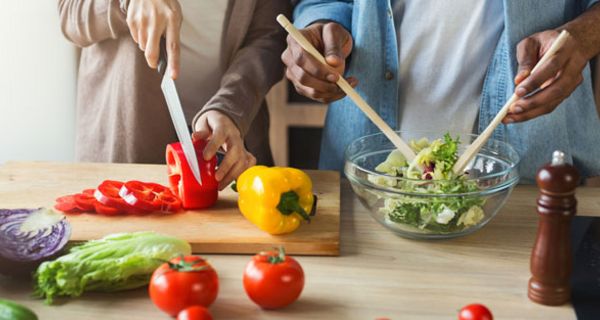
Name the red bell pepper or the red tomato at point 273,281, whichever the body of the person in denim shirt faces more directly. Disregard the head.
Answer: the red tomato

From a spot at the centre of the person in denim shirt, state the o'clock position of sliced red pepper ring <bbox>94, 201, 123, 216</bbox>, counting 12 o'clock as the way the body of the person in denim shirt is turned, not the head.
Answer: The sliced red pepper ring is roughly at 2 o'clock from the person in denim shirt.

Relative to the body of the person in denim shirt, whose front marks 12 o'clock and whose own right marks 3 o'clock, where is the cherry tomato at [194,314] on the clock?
The cherry tomato is roughly at 1 o'clock from the person in denim shirt.

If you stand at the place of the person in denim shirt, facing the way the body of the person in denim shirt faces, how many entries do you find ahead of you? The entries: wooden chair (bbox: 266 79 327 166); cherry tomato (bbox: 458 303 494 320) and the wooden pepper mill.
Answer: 2

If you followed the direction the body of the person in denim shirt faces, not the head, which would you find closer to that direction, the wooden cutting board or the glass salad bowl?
the glass salad bowl

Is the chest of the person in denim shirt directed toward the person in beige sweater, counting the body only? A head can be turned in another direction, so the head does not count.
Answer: no

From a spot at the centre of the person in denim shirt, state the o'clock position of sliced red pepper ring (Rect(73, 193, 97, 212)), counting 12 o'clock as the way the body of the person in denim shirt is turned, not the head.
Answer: The sliced red pepper ring is roughly at 2 o'clock from the person in denim shirt.

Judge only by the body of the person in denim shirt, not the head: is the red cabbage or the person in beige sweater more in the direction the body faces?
the red cabbage

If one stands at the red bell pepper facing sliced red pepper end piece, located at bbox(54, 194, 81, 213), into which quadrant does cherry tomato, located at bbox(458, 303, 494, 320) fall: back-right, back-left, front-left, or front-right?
back-left

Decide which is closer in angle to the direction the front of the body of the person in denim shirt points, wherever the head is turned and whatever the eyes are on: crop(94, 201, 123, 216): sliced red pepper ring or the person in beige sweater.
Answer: the sliced red pepper ring

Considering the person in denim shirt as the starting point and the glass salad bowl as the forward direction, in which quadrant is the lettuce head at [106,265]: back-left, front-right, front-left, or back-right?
front-right

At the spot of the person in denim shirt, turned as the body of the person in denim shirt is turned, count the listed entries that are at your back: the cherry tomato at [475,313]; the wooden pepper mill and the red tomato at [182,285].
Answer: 0

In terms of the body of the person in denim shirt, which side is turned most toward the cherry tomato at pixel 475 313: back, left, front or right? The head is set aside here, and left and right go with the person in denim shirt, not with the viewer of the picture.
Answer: front

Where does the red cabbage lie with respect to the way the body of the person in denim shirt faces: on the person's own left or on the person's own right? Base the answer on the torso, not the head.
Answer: on the person's own right

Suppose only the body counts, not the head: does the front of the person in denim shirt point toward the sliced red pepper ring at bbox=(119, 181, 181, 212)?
no

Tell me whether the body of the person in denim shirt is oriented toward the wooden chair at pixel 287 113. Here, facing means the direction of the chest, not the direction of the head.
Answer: no

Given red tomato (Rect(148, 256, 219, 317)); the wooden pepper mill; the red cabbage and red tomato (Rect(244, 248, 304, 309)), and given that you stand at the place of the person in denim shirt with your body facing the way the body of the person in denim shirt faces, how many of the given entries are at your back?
0

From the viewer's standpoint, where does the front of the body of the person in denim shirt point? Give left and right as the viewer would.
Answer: facing the viewer
